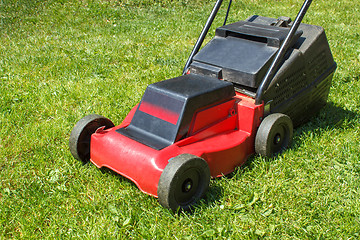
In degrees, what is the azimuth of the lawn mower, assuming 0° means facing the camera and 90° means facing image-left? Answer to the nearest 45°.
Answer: approximately 45°
